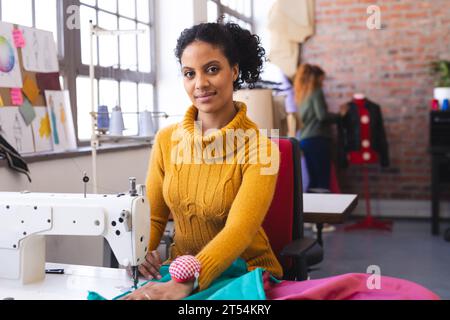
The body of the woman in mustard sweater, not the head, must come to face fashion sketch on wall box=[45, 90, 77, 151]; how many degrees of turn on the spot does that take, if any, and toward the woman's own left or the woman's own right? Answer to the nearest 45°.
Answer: approximately 90° to the woman's own right

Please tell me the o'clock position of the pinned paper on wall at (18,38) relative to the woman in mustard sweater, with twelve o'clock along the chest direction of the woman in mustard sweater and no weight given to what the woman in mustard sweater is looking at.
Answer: The pinned paper on wall is roughly at 3 o'clock from the woman in mustard sweater.

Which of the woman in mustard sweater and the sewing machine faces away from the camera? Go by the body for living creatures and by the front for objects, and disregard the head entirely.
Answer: the sewing machine

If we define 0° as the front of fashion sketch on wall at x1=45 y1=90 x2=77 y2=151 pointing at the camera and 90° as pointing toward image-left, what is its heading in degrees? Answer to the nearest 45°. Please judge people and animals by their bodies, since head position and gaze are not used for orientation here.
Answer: approximately 315°

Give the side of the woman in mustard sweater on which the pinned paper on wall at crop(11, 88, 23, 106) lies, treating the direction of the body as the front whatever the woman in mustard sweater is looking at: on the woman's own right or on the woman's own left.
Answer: on the woman's own right

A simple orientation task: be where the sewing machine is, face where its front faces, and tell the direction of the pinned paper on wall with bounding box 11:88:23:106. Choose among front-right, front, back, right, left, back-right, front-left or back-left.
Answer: front

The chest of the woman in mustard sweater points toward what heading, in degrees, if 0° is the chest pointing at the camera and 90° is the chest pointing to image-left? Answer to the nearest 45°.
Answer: approximately 45°

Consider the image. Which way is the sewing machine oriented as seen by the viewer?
away from the camera

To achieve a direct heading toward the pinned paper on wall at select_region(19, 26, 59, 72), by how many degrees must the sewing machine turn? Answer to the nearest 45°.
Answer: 0° — it already faces it

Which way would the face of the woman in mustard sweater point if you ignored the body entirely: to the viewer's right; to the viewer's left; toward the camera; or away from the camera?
toward the camera

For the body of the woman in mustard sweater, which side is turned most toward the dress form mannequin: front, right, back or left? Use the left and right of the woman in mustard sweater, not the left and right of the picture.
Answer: back

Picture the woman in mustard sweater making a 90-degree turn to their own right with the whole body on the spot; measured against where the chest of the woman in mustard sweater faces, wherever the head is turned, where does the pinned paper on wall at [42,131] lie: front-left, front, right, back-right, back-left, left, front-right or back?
front

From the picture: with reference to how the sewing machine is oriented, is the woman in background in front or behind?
in front

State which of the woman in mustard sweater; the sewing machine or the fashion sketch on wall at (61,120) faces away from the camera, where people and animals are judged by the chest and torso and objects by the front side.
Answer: the sewing machine

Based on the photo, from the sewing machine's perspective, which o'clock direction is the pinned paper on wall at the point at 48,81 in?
The pinned paper on wall is roughly at 12 o'clock from the sewing machine.

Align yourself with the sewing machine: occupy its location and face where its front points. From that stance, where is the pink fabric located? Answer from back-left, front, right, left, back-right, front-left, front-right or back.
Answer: back-right

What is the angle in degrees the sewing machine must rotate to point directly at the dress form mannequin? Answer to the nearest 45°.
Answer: approximately 45° to its right

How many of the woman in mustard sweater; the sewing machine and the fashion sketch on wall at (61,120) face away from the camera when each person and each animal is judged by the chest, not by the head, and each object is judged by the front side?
1

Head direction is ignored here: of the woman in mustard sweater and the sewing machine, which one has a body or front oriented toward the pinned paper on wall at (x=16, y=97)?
the sewing machine
